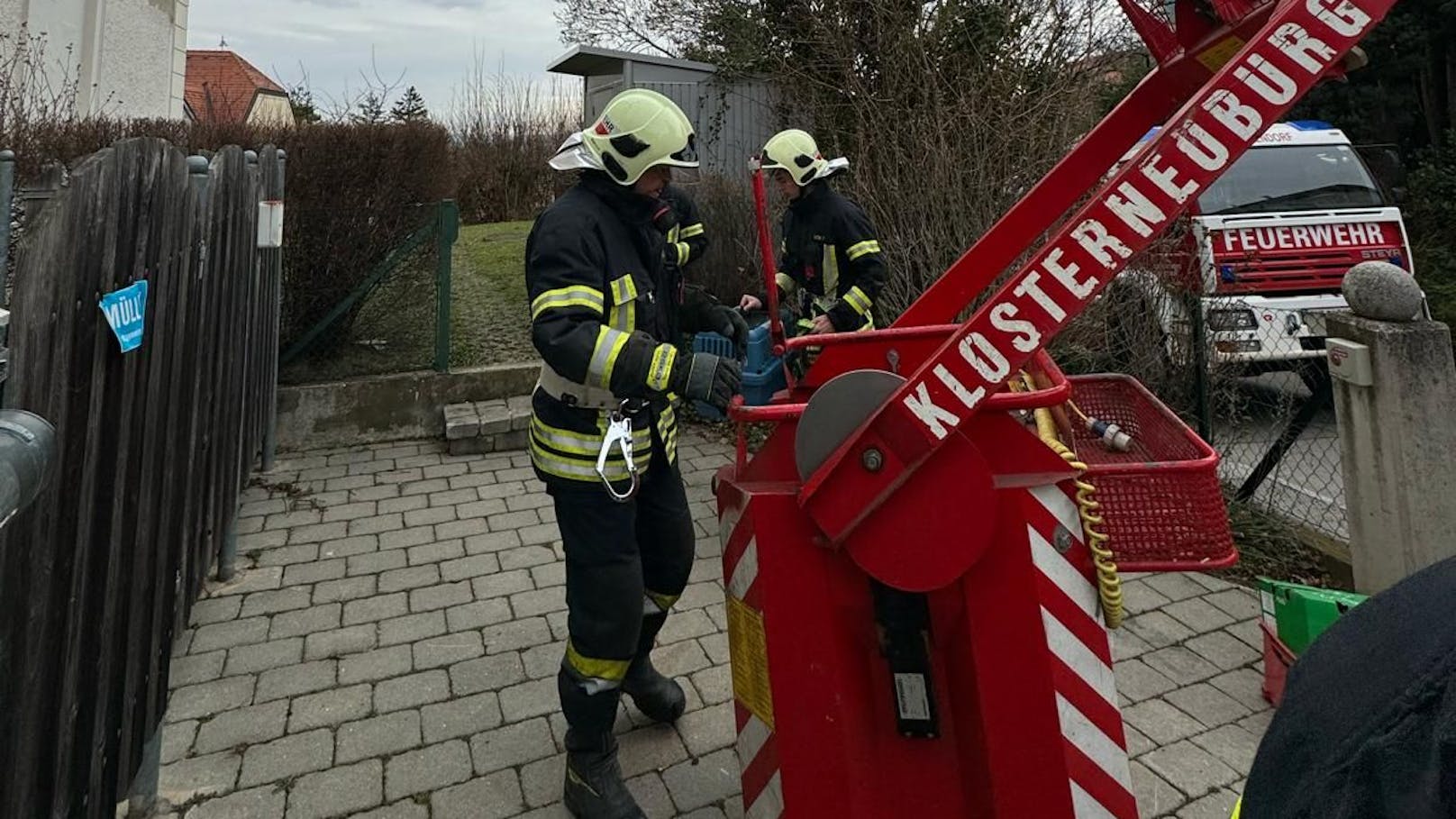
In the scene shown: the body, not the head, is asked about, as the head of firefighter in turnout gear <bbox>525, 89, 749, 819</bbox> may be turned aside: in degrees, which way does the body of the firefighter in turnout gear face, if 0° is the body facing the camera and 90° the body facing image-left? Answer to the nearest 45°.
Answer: approximately 270°

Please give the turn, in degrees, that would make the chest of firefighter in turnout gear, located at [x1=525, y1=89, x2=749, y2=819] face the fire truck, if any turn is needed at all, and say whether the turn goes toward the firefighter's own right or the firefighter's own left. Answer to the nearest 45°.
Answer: approximately 45° to the firefighter's own left

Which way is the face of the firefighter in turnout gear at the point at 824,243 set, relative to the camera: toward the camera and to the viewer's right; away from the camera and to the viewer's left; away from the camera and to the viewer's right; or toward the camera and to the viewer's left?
toward the camera and to the viewer's left

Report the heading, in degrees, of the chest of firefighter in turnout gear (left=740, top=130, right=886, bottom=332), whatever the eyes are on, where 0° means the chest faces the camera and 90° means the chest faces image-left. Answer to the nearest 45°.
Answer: approximately 45°

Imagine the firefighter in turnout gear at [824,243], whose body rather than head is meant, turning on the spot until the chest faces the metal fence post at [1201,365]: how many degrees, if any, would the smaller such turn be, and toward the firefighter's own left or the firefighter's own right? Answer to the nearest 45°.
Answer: approximately 135° to the firefighter's own left

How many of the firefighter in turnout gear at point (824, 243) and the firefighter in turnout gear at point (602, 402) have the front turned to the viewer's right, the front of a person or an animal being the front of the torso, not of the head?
1

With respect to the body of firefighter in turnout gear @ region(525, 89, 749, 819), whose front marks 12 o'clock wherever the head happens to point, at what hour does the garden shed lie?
The garden shed is roughly at 9 o'clock from the firefighter in turnout gear.

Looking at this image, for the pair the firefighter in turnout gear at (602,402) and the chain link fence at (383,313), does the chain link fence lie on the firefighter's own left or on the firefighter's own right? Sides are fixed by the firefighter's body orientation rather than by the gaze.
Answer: on the firefighter's own left

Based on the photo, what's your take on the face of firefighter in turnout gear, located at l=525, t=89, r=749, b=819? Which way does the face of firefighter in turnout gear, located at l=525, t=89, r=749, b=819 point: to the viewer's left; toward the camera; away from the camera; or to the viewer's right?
to the viewer's right

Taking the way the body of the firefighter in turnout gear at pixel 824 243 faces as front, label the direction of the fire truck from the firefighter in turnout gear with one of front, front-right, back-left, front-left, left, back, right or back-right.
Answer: back

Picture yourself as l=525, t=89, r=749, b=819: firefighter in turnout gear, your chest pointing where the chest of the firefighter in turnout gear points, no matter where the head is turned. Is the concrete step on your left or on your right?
on your left
